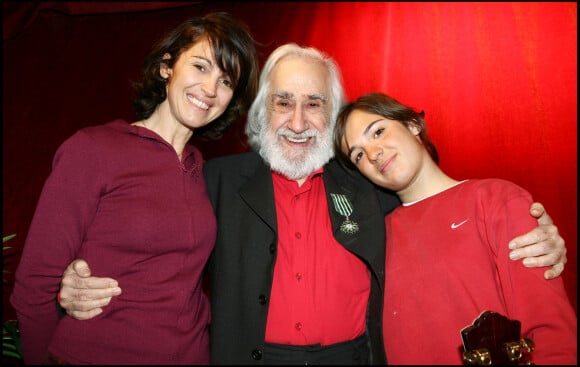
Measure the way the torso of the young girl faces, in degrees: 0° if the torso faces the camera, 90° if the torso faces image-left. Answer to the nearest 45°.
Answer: approximately 45°
